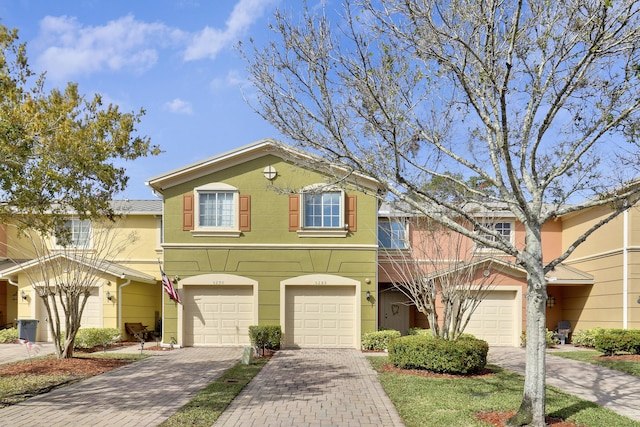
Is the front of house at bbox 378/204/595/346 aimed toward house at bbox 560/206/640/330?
no

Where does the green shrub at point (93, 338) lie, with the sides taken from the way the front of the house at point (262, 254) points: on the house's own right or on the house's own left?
on the house's own right

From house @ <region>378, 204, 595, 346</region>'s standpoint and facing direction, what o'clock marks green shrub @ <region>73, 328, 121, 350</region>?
The green shrub is roughly at 2 o'clock from the house.

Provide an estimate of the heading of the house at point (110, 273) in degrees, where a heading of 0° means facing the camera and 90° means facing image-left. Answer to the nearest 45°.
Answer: approximately 0°

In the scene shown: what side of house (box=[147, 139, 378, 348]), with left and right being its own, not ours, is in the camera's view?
front

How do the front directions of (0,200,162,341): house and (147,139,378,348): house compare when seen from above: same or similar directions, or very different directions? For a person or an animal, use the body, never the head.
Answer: same or similar directions

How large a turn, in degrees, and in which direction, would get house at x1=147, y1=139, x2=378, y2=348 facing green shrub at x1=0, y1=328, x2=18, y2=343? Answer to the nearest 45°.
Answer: approximately 90° to its right

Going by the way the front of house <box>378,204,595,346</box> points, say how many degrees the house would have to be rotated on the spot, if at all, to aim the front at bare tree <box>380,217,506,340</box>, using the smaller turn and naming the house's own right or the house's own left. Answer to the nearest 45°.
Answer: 0° — it already faces it

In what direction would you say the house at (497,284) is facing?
toward the camera

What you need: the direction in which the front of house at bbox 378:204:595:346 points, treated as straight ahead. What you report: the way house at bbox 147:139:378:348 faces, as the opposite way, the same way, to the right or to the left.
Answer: the same way

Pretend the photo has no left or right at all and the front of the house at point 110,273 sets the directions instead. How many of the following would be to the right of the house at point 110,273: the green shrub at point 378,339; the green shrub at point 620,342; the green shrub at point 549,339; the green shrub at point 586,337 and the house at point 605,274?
0

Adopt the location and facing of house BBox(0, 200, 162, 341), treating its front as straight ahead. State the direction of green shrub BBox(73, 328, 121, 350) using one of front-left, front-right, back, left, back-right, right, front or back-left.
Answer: front

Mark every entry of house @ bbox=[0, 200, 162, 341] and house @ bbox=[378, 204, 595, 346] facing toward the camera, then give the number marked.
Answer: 2

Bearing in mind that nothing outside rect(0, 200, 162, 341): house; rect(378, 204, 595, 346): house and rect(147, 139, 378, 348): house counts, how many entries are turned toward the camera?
3

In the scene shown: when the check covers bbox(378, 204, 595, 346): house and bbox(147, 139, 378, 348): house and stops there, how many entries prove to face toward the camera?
2
